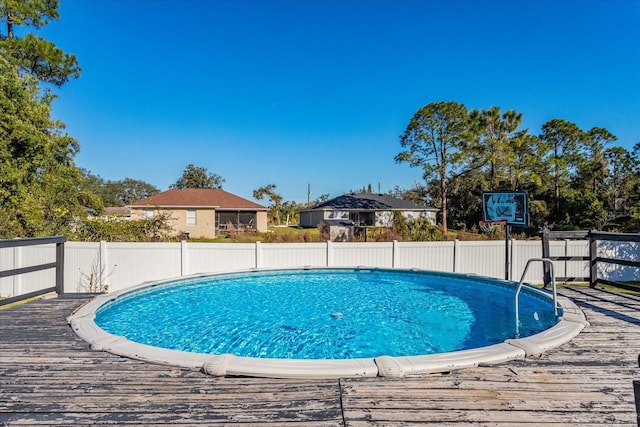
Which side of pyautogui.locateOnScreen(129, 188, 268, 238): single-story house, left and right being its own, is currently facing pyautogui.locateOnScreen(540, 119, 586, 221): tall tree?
right

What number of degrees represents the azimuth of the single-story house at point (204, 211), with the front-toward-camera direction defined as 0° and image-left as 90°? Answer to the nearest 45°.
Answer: approximately 180°

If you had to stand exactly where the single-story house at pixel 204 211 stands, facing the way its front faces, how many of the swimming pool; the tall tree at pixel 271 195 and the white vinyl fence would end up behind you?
2

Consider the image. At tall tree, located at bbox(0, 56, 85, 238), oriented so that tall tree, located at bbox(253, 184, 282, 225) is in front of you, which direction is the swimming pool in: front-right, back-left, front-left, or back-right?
back-right

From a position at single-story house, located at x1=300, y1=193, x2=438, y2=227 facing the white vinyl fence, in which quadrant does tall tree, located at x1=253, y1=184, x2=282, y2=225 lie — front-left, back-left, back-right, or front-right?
back-right

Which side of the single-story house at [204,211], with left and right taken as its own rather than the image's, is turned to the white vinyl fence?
back

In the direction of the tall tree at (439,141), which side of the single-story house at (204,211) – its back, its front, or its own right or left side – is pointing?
right

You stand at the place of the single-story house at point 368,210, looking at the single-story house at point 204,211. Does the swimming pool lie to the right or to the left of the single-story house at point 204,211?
left
